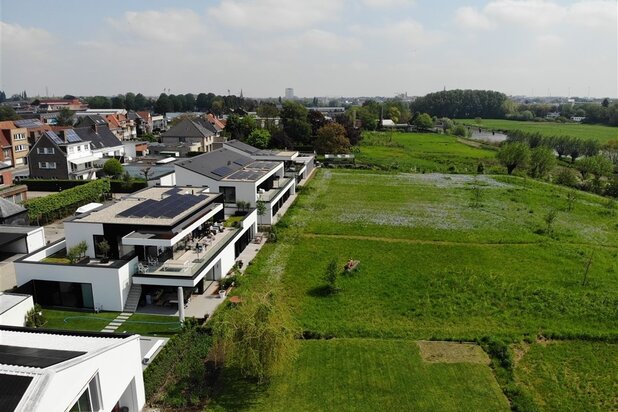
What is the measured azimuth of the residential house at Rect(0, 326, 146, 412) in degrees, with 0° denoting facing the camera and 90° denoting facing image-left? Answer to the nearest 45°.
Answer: approximately 315°

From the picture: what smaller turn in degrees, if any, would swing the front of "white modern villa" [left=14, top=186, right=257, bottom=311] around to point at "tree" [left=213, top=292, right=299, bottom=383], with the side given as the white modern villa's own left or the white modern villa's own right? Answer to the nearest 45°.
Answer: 0° — it already faces it

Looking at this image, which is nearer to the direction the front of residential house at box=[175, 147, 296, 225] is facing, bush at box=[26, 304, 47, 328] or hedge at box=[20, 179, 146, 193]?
the bush

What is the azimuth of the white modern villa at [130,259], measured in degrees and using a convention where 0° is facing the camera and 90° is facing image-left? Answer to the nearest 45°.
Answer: approximately 315°

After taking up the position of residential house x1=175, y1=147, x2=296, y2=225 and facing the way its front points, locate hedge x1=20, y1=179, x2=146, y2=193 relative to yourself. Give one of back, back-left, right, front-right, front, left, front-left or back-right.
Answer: back

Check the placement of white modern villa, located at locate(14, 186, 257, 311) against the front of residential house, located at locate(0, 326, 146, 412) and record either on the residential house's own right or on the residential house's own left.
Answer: on the residential house's own left

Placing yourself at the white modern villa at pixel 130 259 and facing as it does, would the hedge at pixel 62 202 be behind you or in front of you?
behind

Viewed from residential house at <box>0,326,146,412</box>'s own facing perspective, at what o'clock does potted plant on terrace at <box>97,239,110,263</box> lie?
The potted plant on terrace is roughly at 8 o'clock from the residential house.

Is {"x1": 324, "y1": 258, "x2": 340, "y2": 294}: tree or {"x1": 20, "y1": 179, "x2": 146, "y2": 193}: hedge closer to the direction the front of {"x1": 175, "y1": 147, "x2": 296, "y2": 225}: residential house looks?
the tree

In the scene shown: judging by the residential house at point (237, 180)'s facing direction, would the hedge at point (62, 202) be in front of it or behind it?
behind
